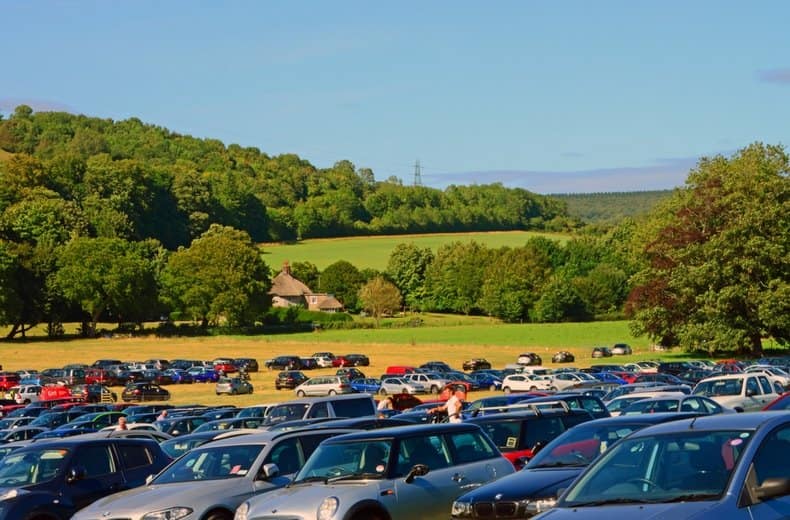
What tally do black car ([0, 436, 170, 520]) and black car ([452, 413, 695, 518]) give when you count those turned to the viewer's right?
0

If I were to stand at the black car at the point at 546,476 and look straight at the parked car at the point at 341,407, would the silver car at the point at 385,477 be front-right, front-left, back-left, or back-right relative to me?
front-left

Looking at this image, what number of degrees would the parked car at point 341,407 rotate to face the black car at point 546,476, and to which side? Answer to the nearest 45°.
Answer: approximately 45° to its left

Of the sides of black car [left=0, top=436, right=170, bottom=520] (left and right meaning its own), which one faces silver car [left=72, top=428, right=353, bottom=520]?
left

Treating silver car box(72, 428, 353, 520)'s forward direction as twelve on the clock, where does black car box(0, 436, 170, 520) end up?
The black car is roughly at 3 o'clock from the silver car.

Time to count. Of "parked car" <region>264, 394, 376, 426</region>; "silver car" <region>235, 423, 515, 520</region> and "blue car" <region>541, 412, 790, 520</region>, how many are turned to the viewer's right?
0

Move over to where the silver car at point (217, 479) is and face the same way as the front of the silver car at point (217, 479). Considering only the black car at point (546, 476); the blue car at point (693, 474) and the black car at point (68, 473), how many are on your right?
1

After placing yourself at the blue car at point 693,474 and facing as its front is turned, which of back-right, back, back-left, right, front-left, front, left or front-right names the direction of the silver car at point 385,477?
right

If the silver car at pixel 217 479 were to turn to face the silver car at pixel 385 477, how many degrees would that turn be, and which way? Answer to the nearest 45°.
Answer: approximately 90° to its left

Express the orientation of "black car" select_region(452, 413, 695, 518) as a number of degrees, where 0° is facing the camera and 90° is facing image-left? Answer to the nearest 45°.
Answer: approximately 45°

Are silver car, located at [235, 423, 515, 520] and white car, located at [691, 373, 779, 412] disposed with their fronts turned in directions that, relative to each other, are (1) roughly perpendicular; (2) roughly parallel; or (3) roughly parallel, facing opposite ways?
roughly parallel

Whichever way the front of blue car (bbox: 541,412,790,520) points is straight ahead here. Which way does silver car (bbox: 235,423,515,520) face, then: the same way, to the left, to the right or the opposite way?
the same way

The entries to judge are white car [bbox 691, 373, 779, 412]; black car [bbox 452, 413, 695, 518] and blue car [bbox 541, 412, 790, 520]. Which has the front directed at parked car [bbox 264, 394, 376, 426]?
the white car

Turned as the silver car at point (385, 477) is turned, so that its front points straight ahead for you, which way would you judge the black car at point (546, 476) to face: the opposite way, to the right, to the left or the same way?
the same way

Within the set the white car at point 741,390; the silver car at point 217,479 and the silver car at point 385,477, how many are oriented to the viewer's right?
0

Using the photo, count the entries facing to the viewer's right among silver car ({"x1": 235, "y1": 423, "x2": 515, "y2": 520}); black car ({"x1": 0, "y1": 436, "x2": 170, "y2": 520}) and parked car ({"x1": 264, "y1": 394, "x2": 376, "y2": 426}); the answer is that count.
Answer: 0

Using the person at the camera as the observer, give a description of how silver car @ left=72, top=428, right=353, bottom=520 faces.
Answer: facing the viewer and to the left of the viewer

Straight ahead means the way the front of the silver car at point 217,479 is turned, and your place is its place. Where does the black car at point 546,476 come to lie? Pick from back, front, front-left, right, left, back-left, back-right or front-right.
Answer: left

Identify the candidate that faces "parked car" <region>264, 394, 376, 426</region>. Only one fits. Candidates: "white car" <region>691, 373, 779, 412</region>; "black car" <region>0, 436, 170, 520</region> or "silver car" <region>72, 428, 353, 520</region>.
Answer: the white car

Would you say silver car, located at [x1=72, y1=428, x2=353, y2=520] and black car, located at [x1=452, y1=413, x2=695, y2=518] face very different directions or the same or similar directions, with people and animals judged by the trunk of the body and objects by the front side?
same or similar directions
